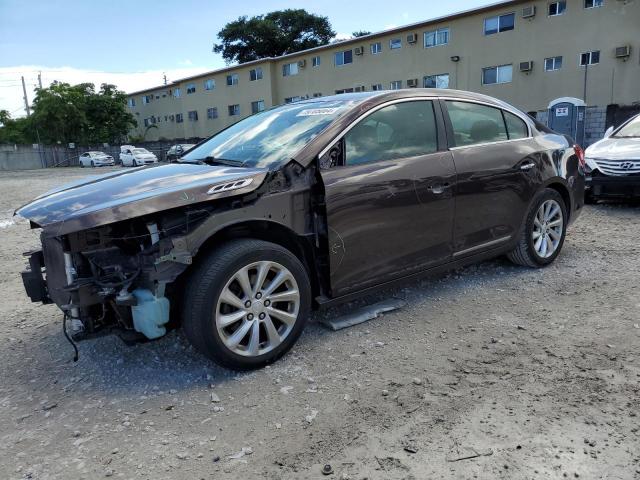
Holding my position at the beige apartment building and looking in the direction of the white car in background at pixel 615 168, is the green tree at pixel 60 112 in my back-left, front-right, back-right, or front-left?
back-right

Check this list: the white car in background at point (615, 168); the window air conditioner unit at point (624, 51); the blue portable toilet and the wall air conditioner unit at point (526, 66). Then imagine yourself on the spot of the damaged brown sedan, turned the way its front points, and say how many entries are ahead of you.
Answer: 0

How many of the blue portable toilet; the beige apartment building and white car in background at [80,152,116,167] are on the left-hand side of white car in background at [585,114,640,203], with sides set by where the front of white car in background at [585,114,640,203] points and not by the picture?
0

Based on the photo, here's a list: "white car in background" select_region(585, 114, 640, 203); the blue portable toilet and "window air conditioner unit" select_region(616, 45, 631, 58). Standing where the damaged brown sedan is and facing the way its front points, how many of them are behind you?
3

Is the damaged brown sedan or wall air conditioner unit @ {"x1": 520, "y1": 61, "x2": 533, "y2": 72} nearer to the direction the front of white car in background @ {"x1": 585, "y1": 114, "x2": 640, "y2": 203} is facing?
the damaged brown sedan

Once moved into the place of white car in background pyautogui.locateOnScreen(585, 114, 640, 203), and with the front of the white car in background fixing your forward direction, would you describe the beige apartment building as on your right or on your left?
on your right

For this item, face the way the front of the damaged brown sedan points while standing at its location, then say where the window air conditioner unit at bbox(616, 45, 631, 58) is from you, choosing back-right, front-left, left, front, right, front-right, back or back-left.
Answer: back

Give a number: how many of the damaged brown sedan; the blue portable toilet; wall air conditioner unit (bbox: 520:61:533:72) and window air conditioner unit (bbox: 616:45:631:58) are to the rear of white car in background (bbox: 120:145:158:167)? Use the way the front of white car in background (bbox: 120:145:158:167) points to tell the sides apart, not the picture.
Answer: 0

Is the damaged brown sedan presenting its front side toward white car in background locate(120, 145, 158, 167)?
no

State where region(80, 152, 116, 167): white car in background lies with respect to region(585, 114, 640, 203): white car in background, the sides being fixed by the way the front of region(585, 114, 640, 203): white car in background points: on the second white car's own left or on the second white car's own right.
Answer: on the second white car's own right

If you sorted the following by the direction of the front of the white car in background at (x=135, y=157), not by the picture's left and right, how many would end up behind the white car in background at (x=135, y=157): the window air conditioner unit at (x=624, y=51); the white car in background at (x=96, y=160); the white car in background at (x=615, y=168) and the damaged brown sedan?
1

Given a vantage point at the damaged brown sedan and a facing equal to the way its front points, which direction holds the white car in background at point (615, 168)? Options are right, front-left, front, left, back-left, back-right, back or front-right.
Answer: back

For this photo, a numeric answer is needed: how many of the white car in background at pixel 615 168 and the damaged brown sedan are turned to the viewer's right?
0

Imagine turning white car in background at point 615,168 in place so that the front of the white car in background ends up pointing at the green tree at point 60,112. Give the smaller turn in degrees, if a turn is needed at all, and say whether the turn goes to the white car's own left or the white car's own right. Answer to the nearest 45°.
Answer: approximately 90° to the white car's own right

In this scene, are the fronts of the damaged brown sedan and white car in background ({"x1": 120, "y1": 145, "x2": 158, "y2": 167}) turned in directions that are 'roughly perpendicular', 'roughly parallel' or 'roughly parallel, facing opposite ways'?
roughly perpendicular

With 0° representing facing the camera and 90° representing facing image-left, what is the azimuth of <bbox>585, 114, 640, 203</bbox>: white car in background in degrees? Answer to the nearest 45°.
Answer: approximately 45°
